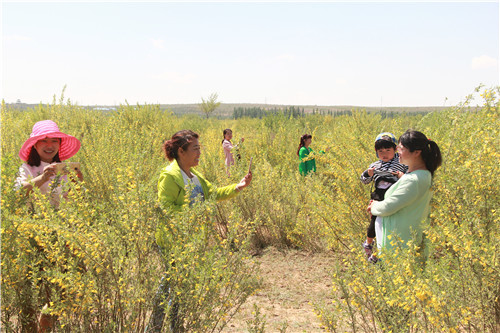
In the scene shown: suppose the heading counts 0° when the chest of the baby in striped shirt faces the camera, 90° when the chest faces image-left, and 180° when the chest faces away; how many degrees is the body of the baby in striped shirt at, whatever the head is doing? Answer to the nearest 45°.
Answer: approximately 0°

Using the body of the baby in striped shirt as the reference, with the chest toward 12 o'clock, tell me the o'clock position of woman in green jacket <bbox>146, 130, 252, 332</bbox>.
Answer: The woman in green jacket is roughly at 2 o'clock from the baby in striped shirt.

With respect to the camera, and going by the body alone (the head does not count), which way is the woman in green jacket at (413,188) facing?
to the viewer's left
